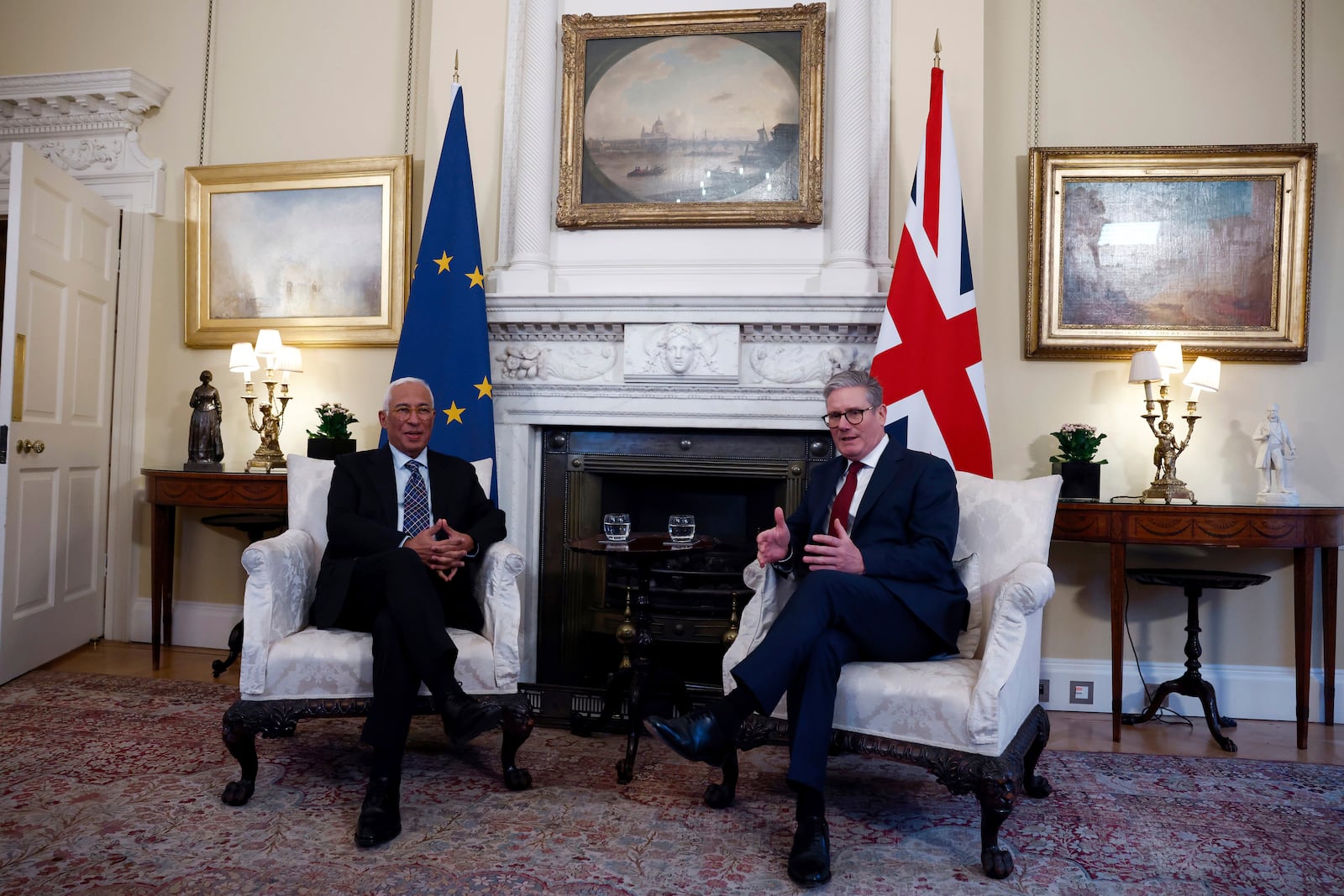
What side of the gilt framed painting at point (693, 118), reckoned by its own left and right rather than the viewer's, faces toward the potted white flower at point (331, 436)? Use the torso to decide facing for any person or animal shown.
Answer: right

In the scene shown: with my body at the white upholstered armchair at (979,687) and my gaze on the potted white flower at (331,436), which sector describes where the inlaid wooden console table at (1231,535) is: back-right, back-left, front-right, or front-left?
back-right

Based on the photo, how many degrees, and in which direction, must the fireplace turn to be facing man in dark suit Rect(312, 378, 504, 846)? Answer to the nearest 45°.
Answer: approximately 45° to its right

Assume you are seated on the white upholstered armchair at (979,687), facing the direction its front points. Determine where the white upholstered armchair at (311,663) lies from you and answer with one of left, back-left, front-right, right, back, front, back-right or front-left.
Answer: front-right

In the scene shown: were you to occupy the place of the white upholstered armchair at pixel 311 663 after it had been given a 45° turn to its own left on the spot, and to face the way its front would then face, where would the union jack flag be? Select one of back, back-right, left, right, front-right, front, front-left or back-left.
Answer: front-left

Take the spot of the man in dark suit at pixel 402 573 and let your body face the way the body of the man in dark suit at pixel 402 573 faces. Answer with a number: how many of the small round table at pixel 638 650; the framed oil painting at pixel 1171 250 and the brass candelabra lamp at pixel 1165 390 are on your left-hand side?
3

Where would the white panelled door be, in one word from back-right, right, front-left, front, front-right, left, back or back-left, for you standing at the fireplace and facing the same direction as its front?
right

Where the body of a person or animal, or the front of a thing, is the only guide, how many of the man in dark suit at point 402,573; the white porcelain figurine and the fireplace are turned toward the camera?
3

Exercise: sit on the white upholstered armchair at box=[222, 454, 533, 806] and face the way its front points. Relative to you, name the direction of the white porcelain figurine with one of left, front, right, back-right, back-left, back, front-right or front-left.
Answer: left

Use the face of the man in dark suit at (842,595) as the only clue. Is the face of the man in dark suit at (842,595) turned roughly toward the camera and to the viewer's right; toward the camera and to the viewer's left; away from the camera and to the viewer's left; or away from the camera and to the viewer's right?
toward the camera and to the viewer's left
